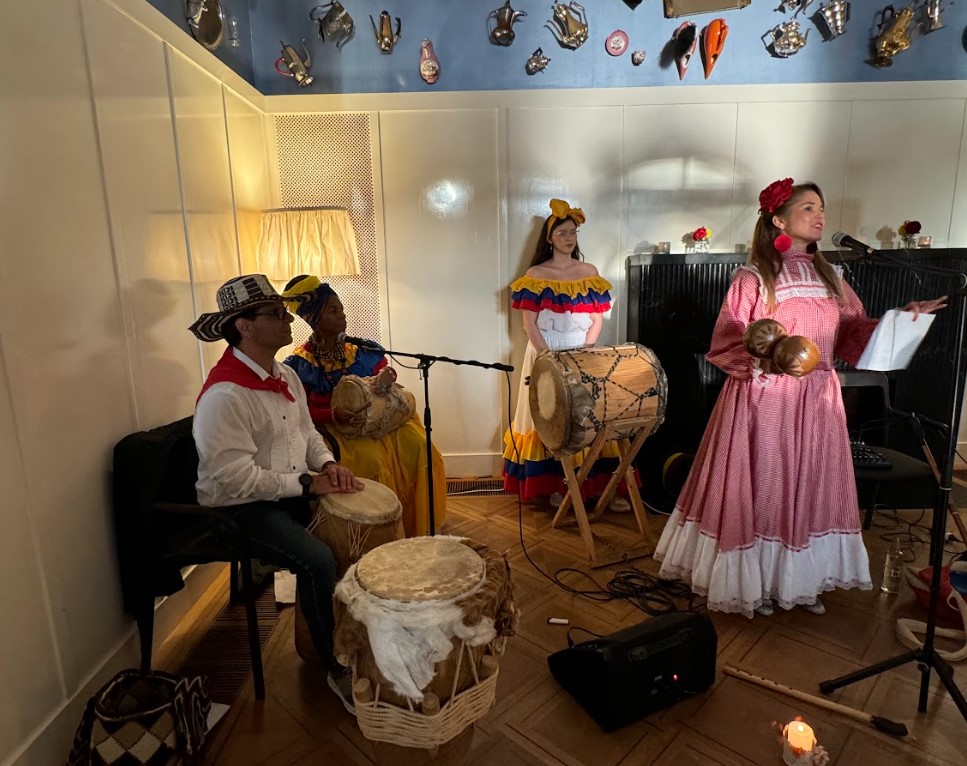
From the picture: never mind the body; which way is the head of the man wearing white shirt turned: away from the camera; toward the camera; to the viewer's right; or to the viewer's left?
to the viewer's right

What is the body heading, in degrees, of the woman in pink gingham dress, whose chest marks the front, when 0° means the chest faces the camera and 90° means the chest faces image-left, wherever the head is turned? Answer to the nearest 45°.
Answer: approximately 315°

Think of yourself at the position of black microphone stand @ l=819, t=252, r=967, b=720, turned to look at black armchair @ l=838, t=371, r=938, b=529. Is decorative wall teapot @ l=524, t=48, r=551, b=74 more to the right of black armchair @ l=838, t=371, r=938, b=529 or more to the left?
left

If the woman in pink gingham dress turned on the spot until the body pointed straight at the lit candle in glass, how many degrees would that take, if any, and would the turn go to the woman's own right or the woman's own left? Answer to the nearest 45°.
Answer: approximately 45° to the woman's own right

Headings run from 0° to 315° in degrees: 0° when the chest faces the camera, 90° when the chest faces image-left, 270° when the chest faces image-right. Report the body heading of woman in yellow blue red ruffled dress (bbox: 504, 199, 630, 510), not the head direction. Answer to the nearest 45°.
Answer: approximately 0°

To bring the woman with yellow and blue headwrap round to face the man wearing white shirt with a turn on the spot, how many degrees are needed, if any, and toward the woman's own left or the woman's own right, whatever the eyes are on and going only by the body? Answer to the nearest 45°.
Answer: approximately 45° to the woman's own right
